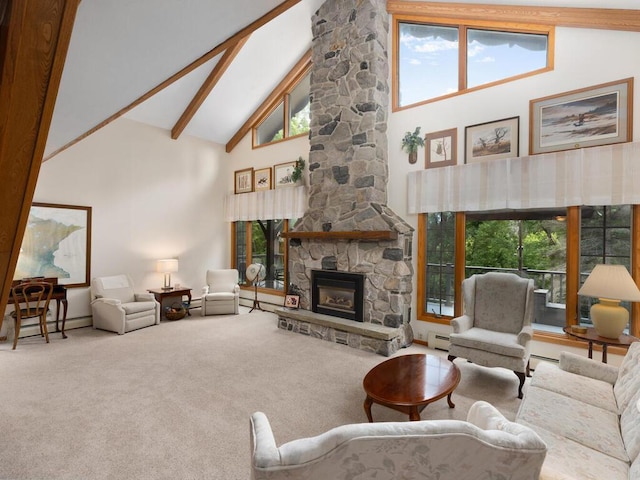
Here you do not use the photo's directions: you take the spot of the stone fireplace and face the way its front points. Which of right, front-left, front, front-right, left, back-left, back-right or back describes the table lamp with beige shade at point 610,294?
left

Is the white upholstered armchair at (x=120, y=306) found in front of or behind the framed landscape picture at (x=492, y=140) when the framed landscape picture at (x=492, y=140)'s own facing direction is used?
in front

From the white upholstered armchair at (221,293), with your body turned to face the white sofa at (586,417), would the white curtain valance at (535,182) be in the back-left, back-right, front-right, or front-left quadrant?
front-left

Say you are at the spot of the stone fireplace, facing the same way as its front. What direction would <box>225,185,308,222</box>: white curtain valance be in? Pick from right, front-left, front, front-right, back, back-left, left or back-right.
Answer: right

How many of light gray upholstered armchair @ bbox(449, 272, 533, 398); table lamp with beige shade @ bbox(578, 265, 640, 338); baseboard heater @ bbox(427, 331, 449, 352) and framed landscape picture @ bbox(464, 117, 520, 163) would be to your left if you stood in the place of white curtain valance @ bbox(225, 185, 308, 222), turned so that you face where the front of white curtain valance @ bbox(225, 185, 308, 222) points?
4

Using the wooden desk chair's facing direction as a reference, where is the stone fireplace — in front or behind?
behind

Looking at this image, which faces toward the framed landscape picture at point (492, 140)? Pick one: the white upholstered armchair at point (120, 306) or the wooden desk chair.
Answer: the white upholstered armchair

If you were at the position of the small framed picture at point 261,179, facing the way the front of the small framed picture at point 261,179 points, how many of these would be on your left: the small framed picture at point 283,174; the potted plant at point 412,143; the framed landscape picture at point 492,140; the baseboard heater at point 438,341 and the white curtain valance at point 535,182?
5

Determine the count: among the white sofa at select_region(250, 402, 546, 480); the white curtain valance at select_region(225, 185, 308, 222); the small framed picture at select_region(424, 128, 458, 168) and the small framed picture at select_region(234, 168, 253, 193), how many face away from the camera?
1

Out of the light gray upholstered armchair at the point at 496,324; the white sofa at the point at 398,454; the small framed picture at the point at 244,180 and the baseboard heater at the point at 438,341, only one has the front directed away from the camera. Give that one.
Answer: the white sofa

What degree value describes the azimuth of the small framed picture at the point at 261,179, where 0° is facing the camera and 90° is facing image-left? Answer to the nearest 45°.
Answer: approximately 45°

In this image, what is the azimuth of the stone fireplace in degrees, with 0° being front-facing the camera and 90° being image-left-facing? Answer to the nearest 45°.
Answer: approximately 45°

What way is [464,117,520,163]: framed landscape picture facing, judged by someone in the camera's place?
facing the viewer and to the left of the viewer

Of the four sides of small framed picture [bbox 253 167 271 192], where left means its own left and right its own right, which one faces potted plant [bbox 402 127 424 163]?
left

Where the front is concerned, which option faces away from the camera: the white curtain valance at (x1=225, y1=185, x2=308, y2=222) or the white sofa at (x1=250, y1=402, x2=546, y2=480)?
the white sofa

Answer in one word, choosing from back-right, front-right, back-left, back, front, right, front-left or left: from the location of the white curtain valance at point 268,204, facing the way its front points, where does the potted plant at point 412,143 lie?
left
